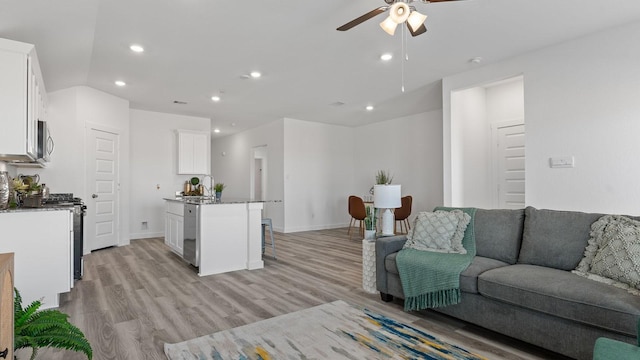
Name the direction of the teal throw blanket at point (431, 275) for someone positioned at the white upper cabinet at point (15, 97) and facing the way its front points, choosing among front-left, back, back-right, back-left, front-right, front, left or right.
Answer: front-right

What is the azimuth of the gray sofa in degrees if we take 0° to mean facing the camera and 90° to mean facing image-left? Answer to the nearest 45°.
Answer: approximately 45°

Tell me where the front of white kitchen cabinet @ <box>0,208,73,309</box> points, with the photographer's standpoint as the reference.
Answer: facing to the right of the viewer

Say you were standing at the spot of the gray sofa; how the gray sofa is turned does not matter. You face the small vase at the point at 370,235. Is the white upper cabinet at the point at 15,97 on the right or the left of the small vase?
left

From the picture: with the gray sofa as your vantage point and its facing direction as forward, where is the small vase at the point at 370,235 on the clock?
The small vase is roughly at 2 o'clock from the gray sofa.

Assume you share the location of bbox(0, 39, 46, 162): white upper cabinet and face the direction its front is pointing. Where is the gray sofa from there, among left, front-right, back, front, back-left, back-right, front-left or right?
front-right

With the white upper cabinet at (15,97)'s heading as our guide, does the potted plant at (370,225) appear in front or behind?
in front

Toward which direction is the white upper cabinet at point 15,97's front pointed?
to the viewer's right

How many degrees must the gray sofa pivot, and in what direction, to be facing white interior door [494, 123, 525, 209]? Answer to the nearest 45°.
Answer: approximately 135° to its right

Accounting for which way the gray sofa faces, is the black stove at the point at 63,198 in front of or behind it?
in front

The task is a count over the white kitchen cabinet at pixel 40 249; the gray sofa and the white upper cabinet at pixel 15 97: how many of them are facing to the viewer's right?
2
